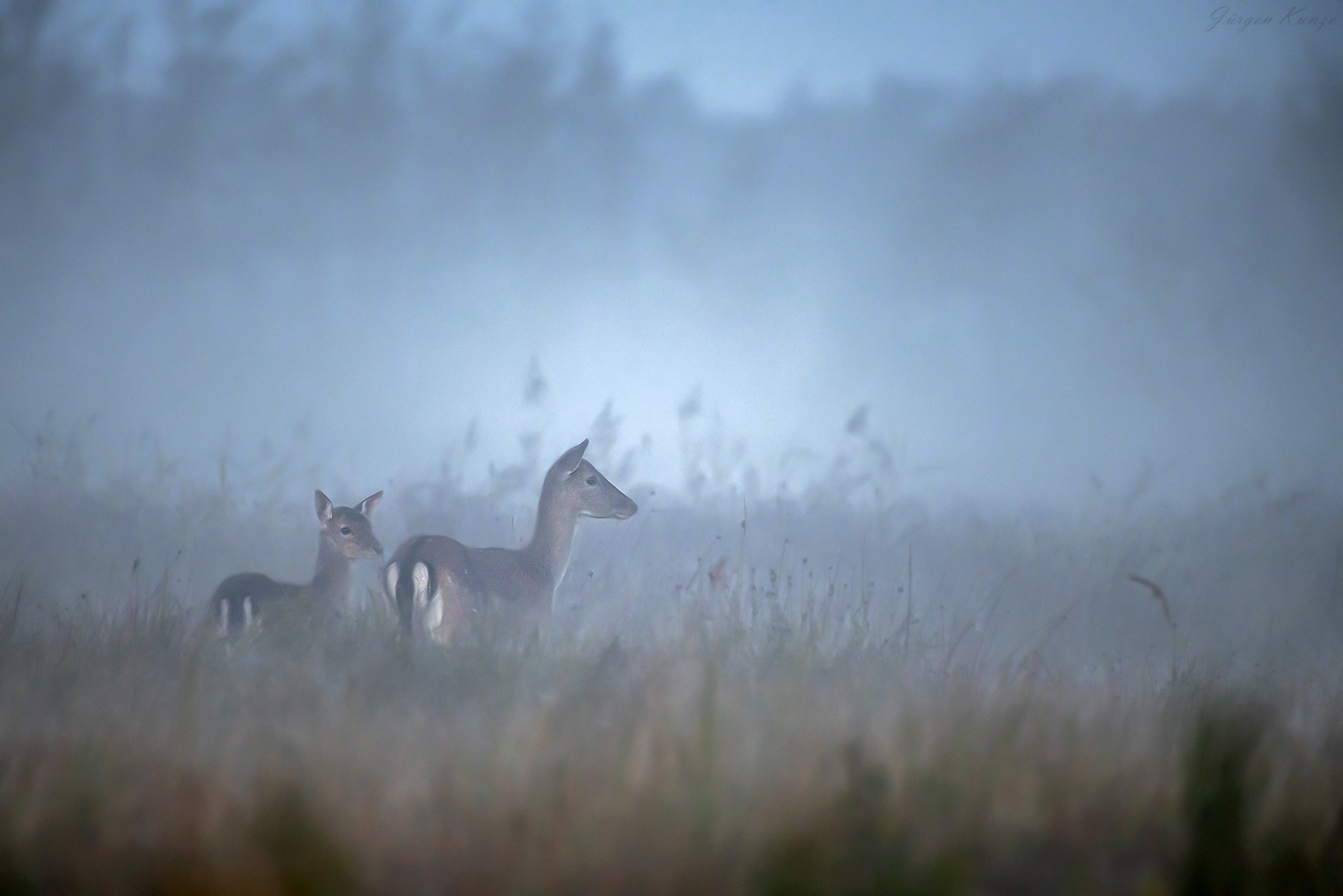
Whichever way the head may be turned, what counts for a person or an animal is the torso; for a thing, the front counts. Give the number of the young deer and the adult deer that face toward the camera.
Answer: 0

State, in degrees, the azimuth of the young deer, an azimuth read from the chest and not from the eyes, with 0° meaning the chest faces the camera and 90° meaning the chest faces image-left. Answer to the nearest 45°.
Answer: approximately 225°

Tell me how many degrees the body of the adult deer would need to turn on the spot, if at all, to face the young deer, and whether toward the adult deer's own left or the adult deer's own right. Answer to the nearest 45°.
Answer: approximately 135° to the adult deer's own left

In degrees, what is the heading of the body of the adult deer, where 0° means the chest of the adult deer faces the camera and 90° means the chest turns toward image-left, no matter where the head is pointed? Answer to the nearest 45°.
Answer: approximately 225°
